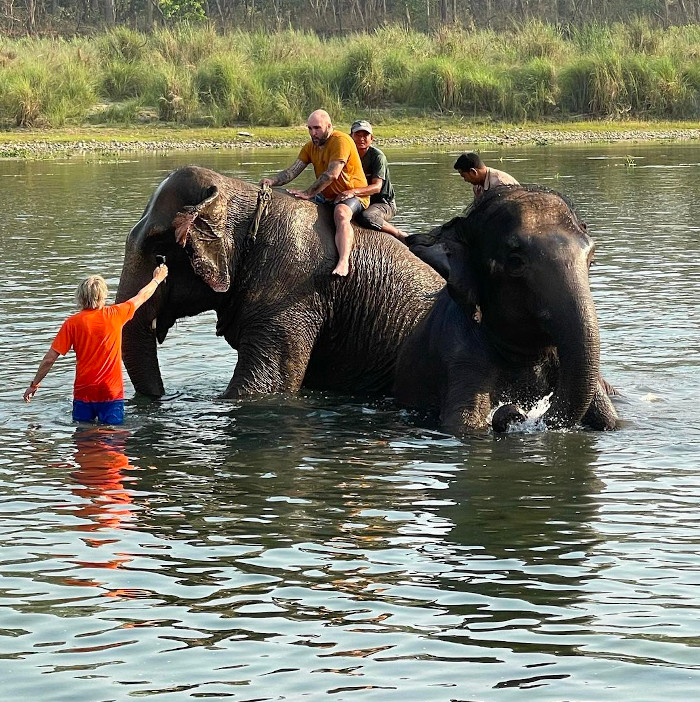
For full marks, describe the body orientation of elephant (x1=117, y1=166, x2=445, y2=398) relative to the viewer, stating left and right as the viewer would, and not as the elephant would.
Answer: facing to the left of the viewer

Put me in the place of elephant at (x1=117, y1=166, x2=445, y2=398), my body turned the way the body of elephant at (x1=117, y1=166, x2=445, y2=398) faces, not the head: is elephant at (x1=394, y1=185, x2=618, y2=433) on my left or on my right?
on my left

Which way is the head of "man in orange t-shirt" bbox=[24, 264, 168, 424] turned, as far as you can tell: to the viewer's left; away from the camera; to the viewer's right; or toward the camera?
away from the camera

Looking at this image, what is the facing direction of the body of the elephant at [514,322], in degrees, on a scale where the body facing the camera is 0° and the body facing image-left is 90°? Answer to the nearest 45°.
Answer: approximately 315°

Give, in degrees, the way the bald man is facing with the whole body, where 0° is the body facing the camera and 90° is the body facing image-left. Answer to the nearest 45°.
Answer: approximately 45°

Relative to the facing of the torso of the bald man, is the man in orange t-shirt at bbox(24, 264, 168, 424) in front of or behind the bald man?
in front

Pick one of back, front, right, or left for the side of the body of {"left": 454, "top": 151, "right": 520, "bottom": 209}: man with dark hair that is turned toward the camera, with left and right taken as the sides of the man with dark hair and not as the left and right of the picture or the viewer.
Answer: left

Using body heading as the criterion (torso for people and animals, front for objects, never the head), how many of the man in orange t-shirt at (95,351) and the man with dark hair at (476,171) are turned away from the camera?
1

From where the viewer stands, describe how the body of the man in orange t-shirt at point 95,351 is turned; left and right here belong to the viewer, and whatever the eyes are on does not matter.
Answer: facing away from the viewer

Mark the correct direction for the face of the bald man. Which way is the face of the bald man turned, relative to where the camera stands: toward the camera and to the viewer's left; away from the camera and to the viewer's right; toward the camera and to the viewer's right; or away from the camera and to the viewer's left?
toward the camera and to the viewer's left

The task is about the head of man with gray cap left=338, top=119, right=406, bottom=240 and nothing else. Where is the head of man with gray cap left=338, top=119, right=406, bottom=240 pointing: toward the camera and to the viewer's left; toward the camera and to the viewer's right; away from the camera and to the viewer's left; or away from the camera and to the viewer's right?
toward the camera and to the viewer's left

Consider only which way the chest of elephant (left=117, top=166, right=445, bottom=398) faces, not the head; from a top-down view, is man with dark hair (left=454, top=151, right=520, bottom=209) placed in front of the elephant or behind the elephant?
behind
